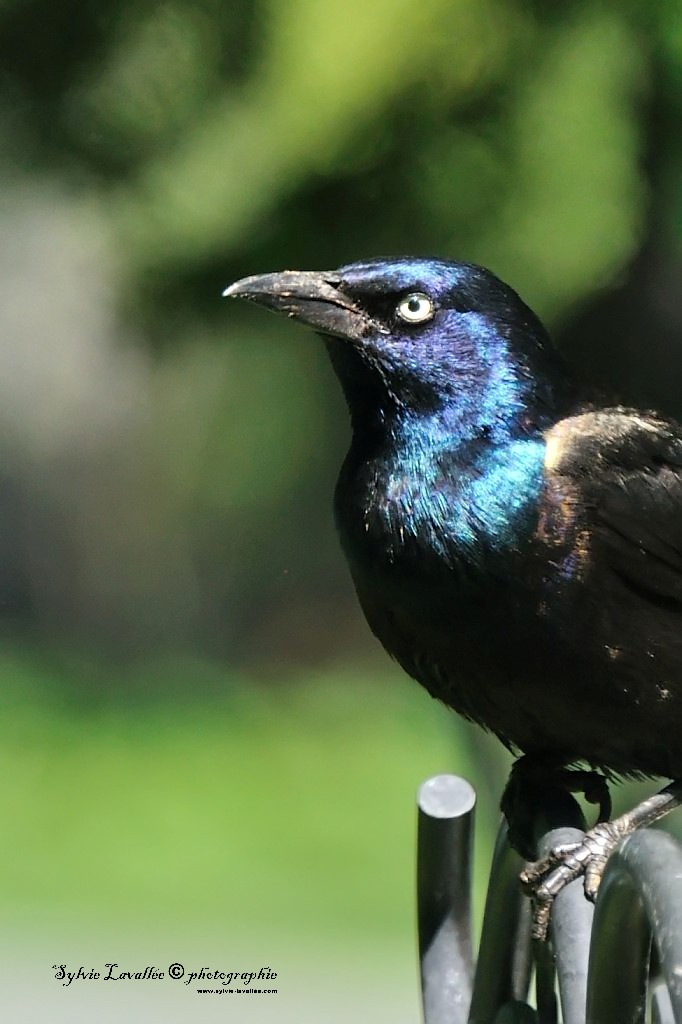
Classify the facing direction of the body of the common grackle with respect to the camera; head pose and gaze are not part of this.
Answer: to the viewer's left
